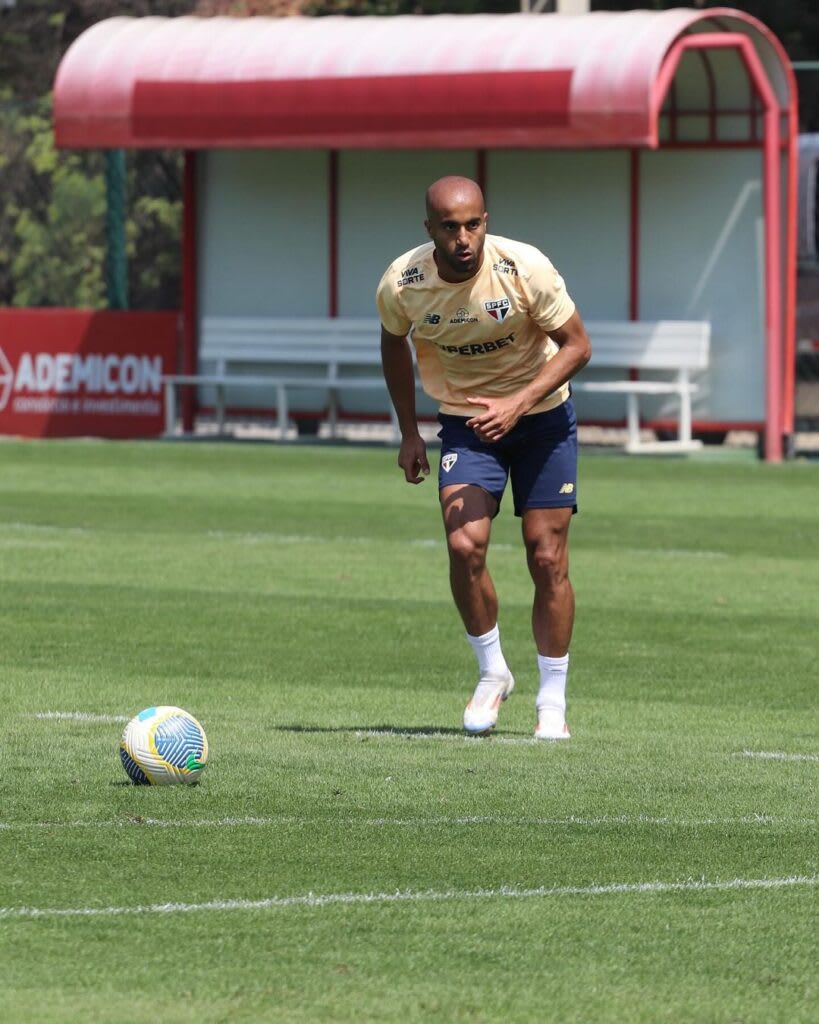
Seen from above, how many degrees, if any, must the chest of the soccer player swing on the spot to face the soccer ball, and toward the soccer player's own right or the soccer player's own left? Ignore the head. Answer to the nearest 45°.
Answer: approximately 45° to the soccer player's own right

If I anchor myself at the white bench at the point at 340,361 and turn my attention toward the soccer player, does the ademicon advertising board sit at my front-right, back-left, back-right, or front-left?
back-right

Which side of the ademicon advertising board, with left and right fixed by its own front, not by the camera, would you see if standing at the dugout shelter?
left

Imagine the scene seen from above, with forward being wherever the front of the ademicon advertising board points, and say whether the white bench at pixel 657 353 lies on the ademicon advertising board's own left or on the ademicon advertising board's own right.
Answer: on the ademicon advertising board's own left

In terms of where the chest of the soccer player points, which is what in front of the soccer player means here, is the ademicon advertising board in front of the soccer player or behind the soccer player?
behind

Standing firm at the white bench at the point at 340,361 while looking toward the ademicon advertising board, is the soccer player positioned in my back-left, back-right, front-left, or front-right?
back-left

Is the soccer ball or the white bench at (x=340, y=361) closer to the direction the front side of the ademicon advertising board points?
the soccer ball

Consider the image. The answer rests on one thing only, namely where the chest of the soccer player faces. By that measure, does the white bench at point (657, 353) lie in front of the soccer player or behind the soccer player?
behind

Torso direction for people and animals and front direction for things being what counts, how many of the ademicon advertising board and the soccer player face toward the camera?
2

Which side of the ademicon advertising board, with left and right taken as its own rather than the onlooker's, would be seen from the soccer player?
front

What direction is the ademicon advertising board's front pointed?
toward the camera

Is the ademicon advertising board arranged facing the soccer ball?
yes

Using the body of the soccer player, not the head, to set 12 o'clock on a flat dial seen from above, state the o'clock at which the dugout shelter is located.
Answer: The dugout shelter is roughly at 6 o'clock from the soccer player.

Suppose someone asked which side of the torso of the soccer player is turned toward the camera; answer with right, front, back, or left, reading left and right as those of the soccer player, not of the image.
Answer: front
